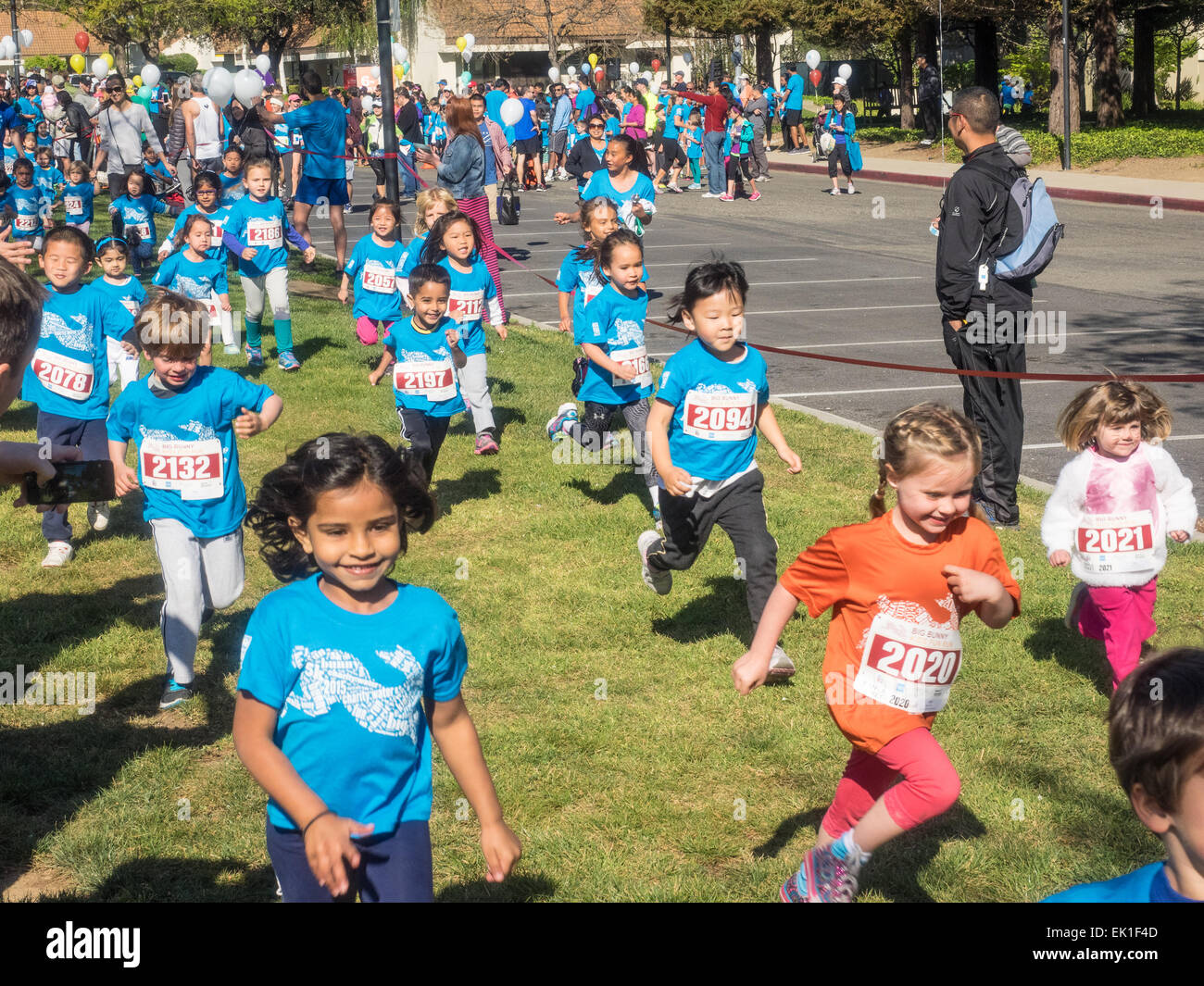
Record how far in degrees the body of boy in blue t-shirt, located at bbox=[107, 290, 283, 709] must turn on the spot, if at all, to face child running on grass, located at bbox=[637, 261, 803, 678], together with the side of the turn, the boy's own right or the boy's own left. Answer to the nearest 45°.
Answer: approximately 90° to the boy's own left

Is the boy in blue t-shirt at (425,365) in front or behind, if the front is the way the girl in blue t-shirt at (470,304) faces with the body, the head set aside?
in front

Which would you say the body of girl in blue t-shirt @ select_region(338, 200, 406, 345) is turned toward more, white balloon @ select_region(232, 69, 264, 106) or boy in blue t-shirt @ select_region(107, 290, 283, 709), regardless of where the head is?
the boy in blue t-shirt

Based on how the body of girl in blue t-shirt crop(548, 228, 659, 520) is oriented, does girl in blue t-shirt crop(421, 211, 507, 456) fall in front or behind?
behind

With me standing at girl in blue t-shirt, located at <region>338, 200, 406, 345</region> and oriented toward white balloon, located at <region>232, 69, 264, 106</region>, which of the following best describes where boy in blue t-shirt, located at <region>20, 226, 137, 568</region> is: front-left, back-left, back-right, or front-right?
back-left

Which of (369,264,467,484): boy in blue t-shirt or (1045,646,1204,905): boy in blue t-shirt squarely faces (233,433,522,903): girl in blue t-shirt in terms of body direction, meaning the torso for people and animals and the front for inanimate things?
(369,264,467,484): boy in blue t-shirt

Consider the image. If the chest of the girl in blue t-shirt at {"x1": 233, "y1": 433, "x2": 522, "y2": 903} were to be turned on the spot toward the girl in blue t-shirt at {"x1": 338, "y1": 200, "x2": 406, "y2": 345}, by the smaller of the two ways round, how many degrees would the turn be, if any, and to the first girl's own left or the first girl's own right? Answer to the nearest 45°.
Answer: approximately 180°

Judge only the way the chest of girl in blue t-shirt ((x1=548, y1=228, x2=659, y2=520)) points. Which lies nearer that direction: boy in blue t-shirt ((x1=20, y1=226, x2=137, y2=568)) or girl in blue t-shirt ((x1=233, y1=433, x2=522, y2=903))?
the girl in blue t-shirt
